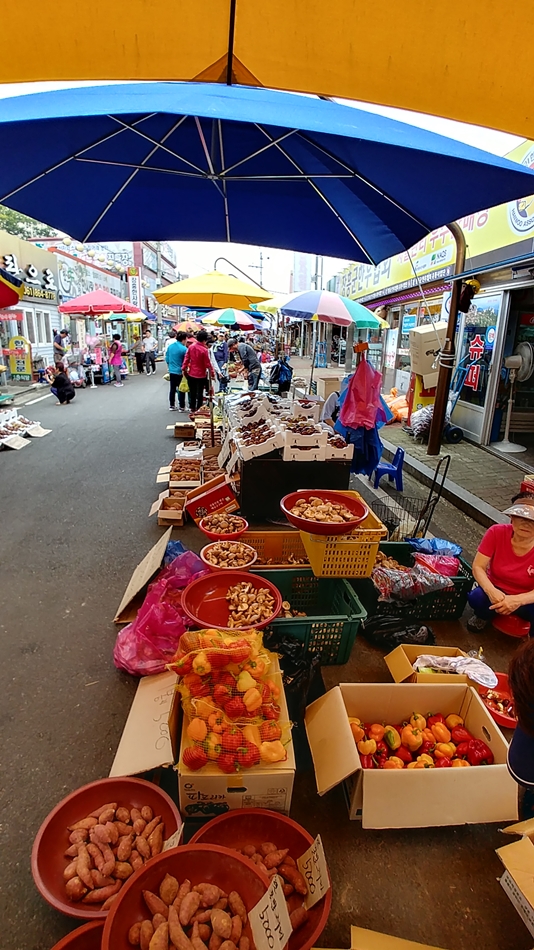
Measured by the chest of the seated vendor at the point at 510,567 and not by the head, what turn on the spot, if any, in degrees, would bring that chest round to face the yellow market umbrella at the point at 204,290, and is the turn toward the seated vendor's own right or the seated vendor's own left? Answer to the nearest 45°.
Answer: approximately 90° to the seated vendor's own right

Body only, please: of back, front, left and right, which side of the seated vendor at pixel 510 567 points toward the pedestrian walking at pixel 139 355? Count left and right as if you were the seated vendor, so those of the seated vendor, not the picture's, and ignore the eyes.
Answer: right

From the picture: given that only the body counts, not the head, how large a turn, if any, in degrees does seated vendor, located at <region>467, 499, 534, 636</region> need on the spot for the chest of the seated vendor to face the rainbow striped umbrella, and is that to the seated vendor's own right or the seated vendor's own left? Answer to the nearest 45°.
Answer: approximately 90° to the seated vendor's own right

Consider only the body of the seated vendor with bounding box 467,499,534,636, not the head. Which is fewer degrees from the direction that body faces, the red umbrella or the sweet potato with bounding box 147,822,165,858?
the sweet potato

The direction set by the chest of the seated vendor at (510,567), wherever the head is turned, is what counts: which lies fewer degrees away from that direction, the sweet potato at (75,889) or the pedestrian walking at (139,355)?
the sweet potato

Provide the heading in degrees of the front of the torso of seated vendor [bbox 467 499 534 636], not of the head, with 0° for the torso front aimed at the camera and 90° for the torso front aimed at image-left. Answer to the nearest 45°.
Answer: approximately 45°

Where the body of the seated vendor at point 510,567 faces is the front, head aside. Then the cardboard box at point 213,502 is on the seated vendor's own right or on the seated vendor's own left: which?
on the seated vendor's own right

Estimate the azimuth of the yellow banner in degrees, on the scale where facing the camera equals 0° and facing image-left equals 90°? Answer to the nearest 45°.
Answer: approximately 45°
